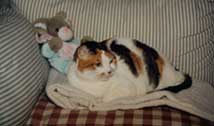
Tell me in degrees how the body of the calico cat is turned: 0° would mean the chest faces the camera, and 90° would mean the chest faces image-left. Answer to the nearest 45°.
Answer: approximately 45°

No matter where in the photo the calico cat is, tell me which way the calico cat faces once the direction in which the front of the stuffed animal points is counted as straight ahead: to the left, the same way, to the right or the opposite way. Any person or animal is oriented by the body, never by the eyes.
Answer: to the right

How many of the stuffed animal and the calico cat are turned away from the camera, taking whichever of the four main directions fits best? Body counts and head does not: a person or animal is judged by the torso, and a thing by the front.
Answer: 0

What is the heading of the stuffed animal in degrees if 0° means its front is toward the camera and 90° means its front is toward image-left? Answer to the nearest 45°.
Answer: approximately 315°
